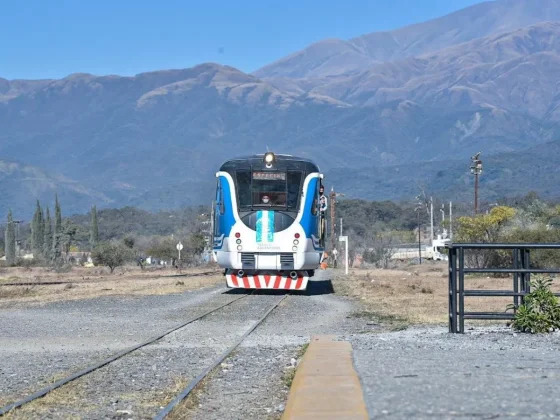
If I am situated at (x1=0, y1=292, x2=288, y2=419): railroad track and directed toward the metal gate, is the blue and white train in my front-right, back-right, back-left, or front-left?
front-left

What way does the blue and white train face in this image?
toward the camera

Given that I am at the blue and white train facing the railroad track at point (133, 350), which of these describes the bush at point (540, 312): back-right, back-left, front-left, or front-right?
front-left

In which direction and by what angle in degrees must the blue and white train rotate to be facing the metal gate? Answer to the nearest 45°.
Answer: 0° — it already faces it

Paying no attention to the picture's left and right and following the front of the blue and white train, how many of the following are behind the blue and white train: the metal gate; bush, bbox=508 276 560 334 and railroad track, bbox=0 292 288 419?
0

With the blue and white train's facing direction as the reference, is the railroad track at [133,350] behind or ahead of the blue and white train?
ahead

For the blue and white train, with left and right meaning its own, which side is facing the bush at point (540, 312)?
front
